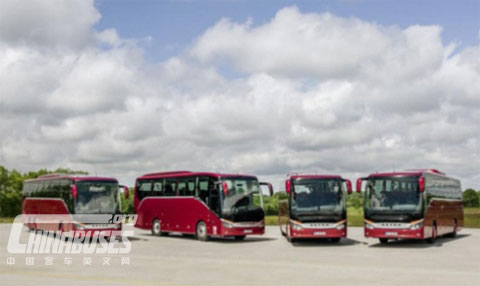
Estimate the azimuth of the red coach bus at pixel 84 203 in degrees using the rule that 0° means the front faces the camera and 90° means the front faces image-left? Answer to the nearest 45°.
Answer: approximately 315°

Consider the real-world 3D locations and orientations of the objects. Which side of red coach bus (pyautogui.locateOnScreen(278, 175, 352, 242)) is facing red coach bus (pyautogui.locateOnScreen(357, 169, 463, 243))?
left

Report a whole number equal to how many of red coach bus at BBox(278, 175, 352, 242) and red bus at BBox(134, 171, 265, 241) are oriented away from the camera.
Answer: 0

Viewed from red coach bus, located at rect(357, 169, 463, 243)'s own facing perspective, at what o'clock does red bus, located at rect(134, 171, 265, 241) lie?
The red bus is roughly at 2 o'clock from the red coach bus.

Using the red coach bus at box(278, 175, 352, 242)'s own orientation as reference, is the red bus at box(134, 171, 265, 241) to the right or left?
on its right

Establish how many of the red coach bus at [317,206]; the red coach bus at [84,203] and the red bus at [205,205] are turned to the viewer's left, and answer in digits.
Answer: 0

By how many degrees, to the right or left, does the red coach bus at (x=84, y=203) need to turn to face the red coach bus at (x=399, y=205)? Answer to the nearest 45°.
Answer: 0° — it already faces it

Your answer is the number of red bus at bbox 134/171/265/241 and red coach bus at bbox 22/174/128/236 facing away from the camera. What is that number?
0

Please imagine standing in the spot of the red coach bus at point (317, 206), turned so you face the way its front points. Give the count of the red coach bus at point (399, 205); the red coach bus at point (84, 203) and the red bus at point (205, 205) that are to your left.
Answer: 1

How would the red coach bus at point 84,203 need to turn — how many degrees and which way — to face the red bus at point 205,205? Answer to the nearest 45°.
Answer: approximately 45° to its left

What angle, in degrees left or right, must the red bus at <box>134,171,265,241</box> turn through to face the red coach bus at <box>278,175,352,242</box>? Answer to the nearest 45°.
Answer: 0° — it already faces it

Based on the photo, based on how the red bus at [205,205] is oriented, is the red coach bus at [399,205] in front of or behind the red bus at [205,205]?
in front

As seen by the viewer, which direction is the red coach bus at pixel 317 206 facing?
toward the camera

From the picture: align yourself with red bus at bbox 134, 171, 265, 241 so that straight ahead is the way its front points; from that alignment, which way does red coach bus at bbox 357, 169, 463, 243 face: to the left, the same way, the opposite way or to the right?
to the right

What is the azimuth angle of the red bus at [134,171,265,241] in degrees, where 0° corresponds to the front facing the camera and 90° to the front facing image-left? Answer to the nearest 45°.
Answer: approximately 315°
